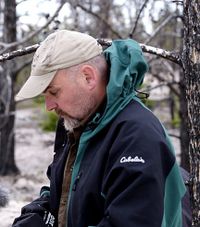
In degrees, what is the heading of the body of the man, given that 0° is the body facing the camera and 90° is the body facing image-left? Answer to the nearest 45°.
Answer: approximately 90°

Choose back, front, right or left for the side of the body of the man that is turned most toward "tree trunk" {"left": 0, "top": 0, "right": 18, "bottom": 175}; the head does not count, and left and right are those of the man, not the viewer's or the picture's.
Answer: right

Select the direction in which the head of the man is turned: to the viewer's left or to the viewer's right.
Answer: to the viewer's left
